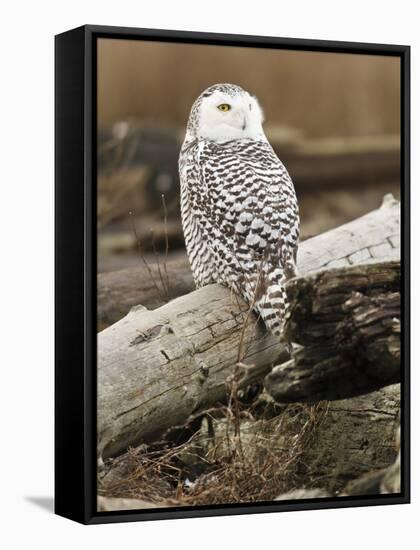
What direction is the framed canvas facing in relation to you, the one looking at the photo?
facing the viewer and to the right of the viewer
